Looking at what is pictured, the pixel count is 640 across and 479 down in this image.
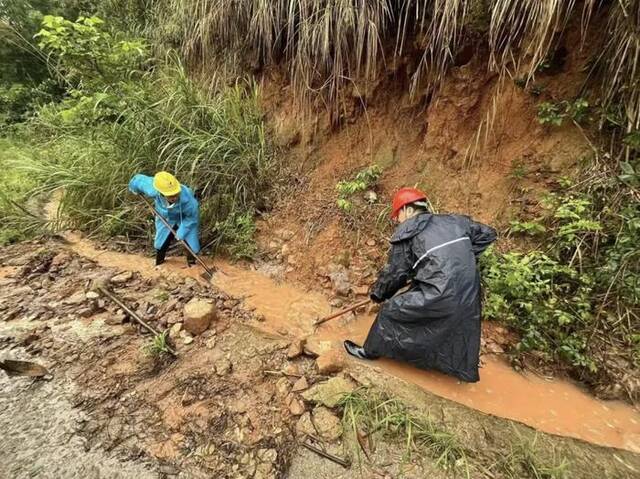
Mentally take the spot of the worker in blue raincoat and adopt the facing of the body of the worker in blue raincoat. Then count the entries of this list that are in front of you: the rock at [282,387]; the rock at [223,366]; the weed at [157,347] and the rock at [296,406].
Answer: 4

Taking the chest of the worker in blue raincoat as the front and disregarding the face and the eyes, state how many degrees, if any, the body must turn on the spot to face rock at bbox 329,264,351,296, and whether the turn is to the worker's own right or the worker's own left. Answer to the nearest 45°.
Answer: approximately 45° to the worker's own left

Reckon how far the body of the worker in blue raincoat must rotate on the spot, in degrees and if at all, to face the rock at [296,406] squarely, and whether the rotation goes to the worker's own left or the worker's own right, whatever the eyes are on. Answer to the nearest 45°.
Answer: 0° — they already face it

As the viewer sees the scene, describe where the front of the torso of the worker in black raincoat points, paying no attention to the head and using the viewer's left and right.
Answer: facing away from the viewer and to the left of the viewer

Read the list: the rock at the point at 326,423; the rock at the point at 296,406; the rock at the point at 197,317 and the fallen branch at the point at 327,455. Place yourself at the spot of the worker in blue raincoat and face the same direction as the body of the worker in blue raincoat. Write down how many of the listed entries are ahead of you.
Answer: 4

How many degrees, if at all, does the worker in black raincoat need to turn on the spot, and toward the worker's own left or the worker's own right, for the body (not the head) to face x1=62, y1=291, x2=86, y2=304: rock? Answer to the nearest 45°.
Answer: approximately 45° to the worker's own left

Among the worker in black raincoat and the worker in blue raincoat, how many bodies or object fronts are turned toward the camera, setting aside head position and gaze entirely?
1

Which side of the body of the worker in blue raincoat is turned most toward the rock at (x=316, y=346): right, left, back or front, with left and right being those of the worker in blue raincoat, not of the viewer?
front

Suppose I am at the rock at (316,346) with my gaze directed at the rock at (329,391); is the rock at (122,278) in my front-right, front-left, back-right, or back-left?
back-right

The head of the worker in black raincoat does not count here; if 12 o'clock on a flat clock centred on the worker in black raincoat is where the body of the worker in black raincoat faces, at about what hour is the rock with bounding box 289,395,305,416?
The rock is roughly at 9 o'clock from the worker in black raincoat.

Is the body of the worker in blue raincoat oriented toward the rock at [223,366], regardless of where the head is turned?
yes

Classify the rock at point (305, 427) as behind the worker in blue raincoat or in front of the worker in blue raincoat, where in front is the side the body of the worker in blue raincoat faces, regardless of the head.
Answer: in front

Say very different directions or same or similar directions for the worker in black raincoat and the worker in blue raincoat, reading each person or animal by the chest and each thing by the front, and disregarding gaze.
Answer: very different directions

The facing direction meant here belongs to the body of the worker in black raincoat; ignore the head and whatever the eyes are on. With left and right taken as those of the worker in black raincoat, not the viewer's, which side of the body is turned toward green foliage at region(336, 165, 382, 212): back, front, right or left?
front

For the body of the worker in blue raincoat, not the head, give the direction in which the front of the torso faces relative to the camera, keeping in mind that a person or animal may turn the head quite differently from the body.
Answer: toward the camera

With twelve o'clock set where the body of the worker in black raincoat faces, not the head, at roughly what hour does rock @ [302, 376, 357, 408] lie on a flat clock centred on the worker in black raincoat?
The rock is roughly at 9 o'clock from the worker in black raincoat.
